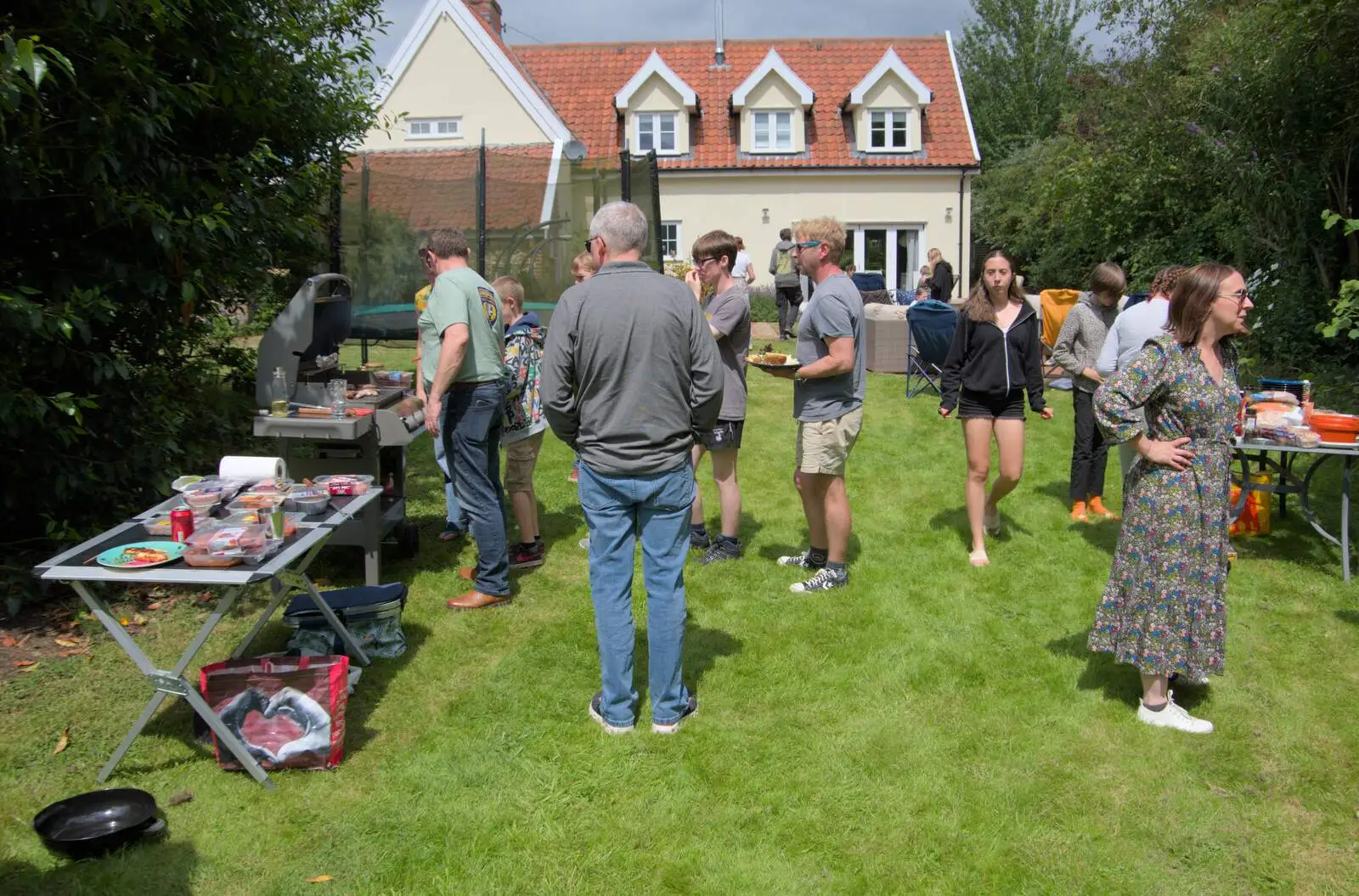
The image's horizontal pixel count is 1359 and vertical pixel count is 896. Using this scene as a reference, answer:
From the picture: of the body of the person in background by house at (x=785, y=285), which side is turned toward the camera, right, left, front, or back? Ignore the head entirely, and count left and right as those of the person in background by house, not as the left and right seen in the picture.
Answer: back

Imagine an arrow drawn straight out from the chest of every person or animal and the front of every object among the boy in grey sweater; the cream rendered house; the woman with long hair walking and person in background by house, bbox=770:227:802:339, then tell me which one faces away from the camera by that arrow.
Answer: the person in background by house

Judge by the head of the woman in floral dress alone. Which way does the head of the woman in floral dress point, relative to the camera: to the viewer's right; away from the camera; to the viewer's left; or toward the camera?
to the viewer's right

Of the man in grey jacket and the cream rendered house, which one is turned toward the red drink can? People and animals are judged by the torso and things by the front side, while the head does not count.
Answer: the cream rendered house

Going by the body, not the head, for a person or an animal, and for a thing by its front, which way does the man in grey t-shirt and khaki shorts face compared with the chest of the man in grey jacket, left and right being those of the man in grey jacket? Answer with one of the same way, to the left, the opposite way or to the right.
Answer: to the left

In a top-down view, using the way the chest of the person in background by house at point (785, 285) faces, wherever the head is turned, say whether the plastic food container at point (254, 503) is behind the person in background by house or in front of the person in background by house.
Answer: behind

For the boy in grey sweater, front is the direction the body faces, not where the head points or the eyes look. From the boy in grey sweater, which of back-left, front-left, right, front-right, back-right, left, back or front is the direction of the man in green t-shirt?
right

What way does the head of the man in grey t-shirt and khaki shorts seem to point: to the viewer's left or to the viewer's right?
to the viewer's left

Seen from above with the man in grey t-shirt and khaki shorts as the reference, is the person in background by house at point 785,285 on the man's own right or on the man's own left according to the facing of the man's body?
on the man's own right

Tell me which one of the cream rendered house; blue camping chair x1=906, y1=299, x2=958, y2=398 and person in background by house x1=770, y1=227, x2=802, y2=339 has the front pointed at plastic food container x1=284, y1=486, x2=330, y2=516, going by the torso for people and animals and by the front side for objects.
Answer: the cream rendered house

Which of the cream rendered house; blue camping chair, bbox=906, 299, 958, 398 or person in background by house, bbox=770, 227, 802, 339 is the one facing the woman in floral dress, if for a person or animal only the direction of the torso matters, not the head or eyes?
the cream rendered house

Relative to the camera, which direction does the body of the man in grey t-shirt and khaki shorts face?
to the viewer's left

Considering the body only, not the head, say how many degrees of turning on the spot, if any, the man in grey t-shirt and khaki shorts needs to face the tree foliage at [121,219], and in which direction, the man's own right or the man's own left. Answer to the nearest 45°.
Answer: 0° — they already face it

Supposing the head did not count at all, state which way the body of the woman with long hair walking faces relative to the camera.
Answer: toward the camera

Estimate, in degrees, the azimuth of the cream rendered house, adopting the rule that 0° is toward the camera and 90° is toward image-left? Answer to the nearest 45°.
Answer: approximately 0°

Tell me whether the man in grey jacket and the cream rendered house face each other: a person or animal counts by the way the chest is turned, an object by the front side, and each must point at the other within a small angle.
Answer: yes

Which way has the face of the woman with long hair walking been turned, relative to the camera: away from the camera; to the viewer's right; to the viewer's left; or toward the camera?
toward the camera

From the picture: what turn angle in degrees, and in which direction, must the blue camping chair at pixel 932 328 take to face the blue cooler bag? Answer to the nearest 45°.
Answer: approximately 180°

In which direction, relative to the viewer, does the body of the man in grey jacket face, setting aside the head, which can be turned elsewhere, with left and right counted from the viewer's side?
facing away from the viewer
